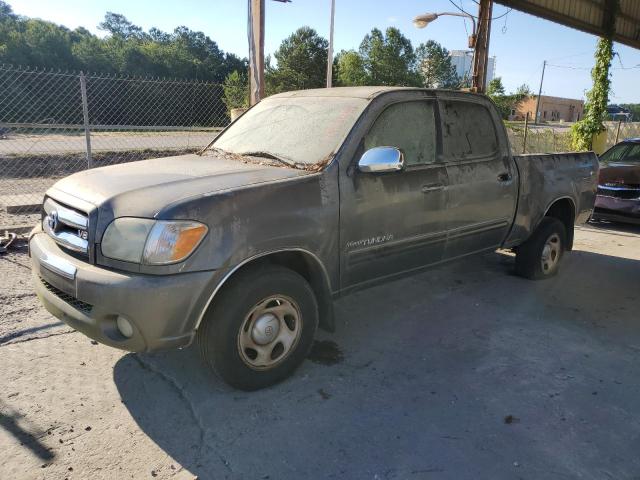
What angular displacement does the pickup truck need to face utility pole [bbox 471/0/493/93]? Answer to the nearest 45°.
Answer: approximately 180°

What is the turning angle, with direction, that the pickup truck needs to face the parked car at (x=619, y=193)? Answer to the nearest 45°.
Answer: approximately 180°

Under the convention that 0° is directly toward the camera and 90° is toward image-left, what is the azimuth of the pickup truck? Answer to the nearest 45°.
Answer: approximately 45°
